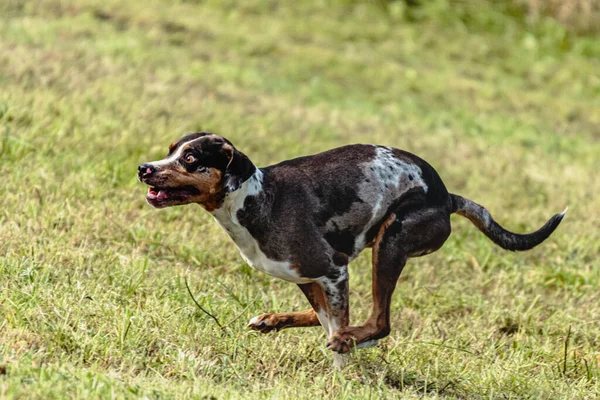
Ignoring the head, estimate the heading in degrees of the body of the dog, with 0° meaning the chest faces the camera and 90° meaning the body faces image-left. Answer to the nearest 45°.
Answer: approximately 90°
